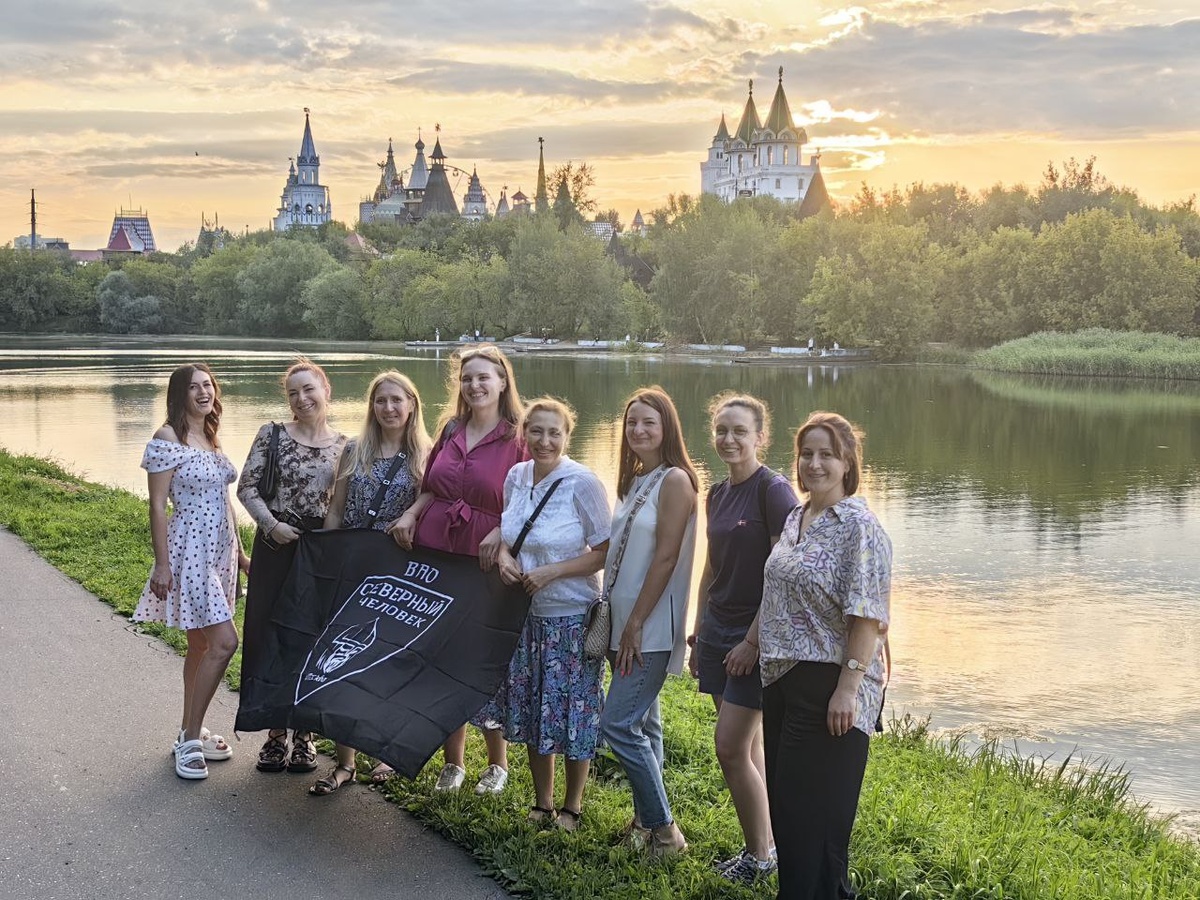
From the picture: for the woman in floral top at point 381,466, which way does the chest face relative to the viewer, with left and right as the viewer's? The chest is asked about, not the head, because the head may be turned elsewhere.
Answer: facing the viewer

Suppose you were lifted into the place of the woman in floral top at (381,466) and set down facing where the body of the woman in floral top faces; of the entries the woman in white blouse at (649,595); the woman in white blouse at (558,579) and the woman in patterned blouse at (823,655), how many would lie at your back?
0

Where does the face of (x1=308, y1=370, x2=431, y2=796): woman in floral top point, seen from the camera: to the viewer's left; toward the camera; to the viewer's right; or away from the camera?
toward the camera

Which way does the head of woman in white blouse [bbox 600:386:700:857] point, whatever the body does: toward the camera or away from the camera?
toward the camera

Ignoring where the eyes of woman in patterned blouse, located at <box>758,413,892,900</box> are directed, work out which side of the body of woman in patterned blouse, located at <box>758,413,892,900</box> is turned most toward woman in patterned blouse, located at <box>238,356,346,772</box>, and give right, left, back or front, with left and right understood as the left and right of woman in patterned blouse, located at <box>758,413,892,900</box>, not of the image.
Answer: right

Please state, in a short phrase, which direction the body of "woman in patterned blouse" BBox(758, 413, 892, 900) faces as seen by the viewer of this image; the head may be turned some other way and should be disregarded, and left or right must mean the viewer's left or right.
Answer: facing the viewer and to the left of the viewer

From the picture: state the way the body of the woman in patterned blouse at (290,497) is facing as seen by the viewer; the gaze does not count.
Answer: toward the camera

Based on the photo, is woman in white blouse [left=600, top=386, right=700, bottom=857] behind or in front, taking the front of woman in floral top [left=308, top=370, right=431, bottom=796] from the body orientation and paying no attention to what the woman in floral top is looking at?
in front

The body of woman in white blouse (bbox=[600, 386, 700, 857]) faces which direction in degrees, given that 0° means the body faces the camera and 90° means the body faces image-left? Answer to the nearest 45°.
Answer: approximately 45°

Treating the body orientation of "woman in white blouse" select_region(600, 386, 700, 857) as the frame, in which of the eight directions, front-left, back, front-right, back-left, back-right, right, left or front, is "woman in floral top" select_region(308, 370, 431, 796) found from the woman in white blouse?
right

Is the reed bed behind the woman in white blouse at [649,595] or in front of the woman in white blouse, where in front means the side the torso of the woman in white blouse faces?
behind

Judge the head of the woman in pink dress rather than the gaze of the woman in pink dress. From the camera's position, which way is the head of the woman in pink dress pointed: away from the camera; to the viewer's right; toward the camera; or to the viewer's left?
toward the camera

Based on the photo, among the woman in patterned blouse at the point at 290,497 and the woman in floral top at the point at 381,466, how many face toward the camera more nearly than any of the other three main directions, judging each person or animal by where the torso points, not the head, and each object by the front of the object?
2

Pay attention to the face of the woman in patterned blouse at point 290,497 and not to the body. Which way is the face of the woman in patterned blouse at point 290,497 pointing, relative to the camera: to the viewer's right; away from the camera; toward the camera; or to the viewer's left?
toward the camera

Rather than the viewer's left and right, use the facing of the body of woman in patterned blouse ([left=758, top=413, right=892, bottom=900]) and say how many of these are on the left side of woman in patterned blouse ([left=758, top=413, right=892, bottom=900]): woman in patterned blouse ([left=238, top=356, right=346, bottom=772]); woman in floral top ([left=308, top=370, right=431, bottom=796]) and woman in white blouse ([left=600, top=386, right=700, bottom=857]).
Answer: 0

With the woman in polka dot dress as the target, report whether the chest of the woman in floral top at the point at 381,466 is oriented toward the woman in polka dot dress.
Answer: no

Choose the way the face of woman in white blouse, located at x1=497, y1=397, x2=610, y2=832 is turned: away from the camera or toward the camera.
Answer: toward the camera

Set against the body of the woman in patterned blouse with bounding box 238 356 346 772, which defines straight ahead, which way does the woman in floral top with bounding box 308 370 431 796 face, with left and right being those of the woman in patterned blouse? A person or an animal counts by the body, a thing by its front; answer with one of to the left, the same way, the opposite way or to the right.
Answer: the same way
